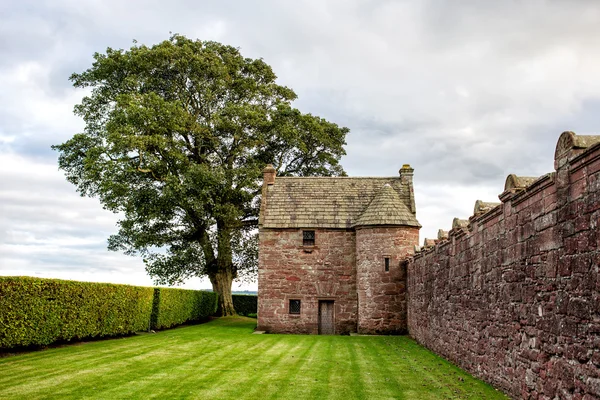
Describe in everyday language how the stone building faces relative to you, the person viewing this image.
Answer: facing the viewer

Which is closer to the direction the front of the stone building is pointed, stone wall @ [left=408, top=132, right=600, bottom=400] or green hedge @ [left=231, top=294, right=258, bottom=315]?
the stone wall

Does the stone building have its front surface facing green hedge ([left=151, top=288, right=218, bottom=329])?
no

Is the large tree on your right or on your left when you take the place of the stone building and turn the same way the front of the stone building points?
on your right

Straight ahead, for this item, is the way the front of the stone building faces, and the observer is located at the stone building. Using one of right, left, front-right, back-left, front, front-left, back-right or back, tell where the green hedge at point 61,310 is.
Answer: front-right

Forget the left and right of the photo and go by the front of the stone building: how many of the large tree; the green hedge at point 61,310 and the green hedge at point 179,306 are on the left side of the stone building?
0

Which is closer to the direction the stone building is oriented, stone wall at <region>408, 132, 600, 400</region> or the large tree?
the stone wall

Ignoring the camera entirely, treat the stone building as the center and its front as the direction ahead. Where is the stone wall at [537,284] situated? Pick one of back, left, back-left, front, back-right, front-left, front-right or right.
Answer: front

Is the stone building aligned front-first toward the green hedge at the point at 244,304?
no
